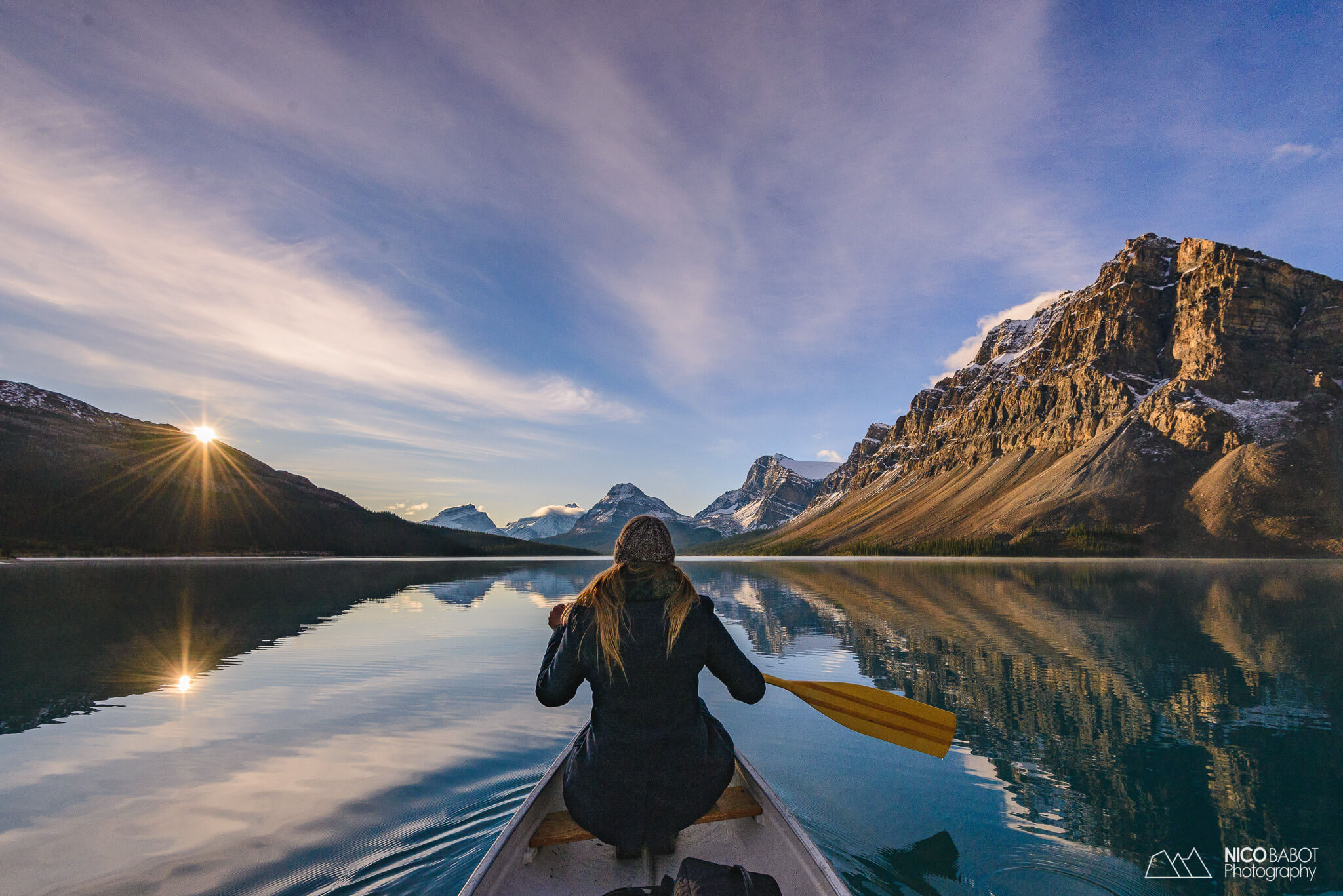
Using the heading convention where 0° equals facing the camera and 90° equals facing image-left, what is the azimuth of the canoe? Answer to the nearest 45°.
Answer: approximately 180°

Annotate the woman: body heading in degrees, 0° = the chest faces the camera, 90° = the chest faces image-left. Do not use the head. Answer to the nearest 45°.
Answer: approximately 180°

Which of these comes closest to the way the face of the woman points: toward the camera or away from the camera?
away from the camera
